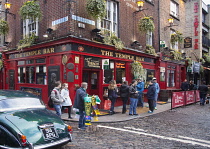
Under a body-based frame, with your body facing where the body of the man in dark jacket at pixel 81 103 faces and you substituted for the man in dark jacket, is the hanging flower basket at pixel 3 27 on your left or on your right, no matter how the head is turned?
on your left

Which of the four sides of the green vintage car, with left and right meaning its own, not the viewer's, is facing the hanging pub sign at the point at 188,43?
right

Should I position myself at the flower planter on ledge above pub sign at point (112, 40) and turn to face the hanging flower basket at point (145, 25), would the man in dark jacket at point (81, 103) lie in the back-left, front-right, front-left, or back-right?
back-right

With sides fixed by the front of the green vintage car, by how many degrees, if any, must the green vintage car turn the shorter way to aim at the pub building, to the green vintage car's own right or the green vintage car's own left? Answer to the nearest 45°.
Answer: approximately 45° to the green vintage car's own right

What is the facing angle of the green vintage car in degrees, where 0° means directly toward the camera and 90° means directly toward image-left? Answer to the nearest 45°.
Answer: approximately 135°

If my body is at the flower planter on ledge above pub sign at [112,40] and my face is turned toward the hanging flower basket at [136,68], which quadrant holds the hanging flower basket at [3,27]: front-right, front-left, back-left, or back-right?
back-left
